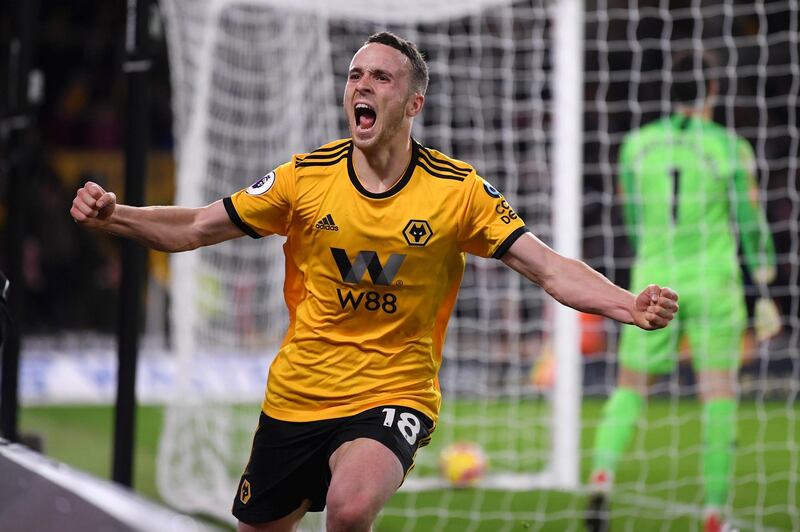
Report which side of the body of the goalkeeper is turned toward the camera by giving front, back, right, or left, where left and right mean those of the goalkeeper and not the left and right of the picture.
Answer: back
